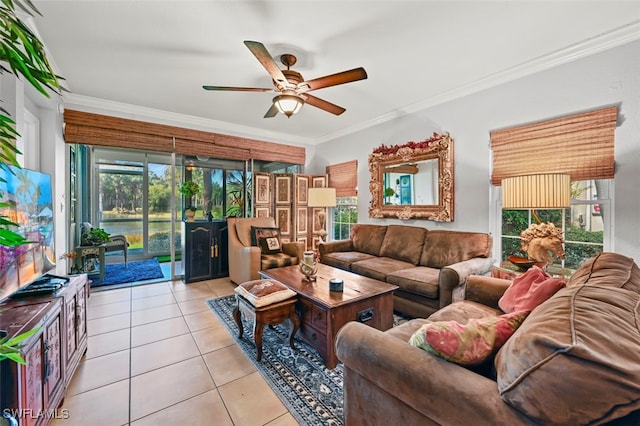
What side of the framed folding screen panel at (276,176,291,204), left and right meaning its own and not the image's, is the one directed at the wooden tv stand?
front

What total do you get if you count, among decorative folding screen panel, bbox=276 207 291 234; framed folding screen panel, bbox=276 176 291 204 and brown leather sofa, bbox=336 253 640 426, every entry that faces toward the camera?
2

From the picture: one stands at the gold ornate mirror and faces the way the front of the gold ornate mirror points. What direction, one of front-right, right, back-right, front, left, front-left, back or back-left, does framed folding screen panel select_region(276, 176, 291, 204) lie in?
front-right

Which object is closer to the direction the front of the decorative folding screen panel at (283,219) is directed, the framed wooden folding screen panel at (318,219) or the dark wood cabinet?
the dark wood cabinet

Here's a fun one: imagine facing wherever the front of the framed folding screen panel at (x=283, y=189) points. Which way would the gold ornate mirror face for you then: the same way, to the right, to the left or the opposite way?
to the right

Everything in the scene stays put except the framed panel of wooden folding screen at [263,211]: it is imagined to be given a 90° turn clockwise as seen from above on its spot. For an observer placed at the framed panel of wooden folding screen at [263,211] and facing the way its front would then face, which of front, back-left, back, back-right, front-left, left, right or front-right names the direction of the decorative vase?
left

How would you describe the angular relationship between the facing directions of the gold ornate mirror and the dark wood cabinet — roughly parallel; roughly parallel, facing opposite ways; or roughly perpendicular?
roughly perpendicular

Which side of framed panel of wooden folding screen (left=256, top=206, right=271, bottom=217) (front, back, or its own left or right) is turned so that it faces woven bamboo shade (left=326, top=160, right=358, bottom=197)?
left

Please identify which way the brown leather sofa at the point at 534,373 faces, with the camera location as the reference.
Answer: facing away from the viewer and to the left of the viewer

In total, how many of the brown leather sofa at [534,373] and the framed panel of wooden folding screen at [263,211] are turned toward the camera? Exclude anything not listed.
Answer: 1

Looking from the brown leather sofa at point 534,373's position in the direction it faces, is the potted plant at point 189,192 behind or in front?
in front

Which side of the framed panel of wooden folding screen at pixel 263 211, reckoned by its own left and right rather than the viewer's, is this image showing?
front

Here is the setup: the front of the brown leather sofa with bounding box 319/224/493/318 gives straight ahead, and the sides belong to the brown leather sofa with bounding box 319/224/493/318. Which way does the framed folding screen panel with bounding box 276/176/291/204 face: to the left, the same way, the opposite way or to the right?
to the left
